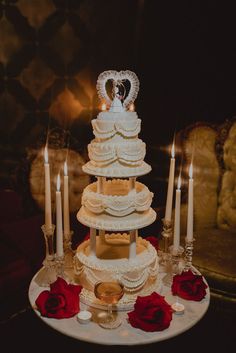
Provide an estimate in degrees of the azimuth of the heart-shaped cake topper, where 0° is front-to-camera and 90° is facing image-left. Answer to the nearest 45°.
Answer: approximately 0°

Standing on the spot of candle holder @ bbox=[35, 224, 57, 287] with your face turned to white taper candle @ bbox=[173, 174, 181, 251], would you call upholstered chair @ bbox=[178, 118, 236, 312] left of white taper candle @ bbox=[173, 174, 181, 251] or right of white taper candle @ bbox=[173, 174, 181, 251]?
left

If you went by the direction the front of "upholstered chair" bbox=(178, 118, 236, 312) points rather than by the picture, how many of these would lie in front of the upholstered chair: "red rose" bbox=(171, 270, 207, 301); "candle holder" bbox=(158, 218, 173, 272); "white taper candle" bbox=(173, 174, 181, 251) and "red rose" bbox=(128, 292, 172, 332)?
4

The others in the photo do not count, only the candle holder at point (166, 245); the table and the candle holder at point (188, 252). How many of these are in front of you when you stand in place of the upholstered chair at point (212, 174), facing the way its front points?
3

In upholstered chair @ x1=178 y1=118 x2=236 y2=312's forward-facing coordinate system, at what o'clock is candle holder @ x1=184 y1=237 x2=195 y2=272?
The candle holder is roughly at 12 o'clock from the upholstered chair.

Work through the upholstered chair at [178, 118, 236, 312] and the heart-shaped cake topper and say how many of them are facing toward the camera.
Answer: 2

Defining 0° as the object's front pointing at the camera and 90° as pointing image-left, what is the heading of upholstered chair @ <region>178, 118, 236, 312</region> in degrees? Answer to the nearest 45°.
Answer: approximately 0°
